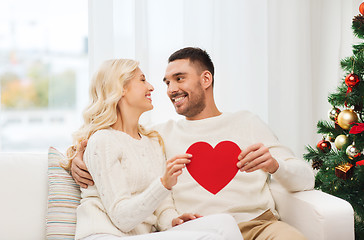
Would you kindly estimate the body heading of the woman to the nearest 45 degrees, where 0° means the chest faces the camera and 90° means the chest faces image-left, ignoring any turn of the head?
approximately 315°

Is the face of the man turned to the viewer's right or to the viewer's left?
to the viewer's left

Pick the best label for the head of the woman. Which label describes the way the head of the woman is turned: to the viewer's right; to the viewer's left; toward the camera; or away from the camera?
to the viewer's right

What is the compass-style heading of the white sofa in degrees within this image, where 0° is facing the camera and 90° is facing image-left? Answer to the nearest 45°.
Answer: approximately 0°
